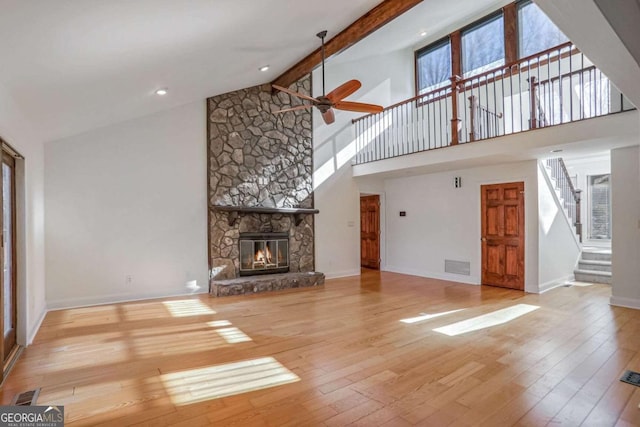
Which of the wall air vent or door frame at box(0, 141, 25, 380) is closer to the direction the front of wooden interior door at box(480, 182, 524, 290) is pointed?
the door frame

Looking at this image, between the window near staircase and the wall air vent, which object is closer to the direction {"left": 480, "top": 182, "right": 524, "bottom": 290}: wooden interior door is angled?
the wall air vent

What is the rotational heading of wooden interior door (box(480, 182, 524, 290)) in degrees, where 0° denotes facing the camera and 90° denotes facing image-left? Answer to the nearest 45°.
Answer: approximately 45°

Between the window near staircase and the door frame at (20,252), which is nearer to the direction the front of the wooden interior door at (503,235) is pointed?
the door frame

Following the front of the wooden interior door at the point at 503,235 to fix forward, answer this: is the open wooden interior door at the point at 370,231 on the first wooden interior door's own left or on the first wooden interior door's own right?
on the first wooden interior door's own right

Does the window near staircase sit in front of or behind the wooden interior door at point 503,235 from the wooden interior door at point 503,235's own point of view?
behind

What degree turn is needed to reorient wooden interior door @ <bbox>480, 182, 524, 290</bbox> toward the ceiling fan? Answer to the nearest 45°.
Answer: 0° — it already faces it

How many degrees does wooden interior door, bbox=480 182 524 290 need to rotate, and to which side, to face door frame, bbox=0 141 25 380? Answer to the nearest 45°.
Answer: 0° — it already faces it
